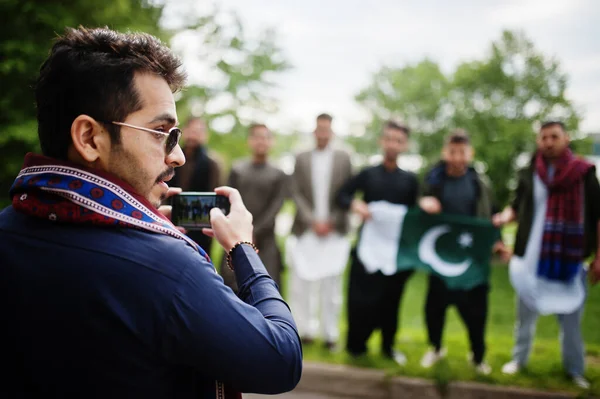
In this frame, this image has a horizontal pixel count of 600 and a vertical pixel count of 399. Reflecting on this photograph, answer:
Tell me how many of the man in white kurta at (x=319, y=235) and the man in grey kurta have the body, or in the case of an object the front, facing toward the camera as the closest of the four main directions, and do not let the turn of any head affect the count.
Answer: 2

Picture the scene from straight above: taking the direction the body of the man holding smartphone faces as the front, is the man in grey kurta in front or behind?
in front

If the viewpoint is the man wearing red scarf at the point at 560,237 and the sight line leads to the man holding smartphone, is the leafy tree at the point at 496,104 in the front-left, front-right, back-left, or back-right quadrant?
back-right

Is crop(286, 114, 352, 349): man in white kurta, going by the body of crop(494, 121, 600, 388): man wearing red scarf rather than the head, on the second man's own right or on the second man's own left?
on the second man's own right

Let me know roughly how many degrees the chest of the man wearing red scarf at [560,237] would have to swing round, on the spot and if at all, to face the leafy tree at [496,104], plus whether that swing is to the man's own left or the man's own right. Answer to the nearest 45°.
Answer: approximately 180°

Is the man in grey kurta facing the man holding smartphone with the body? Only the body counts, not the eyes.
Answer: yes

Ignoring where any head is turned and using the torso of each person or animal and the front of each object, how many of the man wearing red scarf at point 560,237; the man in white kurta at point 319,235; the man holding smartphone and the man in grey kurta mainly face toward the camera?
3

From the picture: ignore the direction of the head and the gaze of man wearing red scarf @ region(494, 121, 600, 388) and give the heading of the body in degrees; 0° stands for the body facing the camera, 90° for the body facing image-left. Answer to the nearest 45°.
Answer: approximately 0°

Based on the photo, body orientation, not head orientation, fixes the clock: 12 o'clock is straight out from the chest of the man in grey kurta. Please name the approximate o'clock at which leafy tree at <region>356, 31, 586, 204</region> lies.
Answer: The leafy tree is roughly at 7 o'clock from the man in grey kurta.

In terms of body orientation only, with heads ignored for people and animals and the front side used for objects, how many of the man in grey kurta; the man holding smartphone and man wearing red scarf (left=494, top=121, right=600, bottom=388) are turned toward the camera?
2

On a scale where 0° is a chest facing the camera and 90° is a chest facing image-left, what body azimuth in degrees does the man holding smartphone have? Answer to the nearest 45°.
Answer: approximately 225°

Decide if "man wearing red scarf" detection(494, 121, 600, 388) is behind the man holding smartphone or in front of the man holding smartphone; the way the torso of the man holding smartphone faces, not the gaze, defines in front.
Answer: in front
